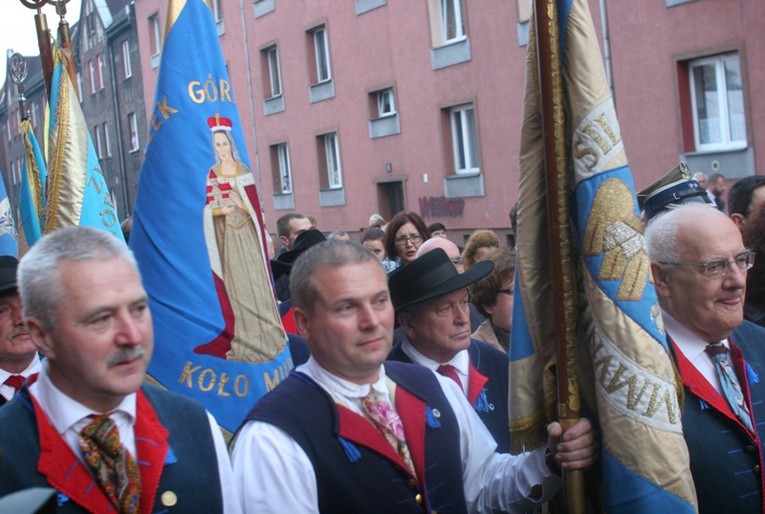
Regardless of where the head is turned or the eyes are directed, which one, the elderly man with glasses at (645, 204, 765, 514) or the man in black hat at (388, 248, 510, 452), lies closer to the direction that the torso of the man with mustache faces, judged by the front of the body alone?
the elderly man with glasses

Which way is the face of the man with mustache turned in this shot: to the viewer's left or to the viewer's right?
to the viewer's right
